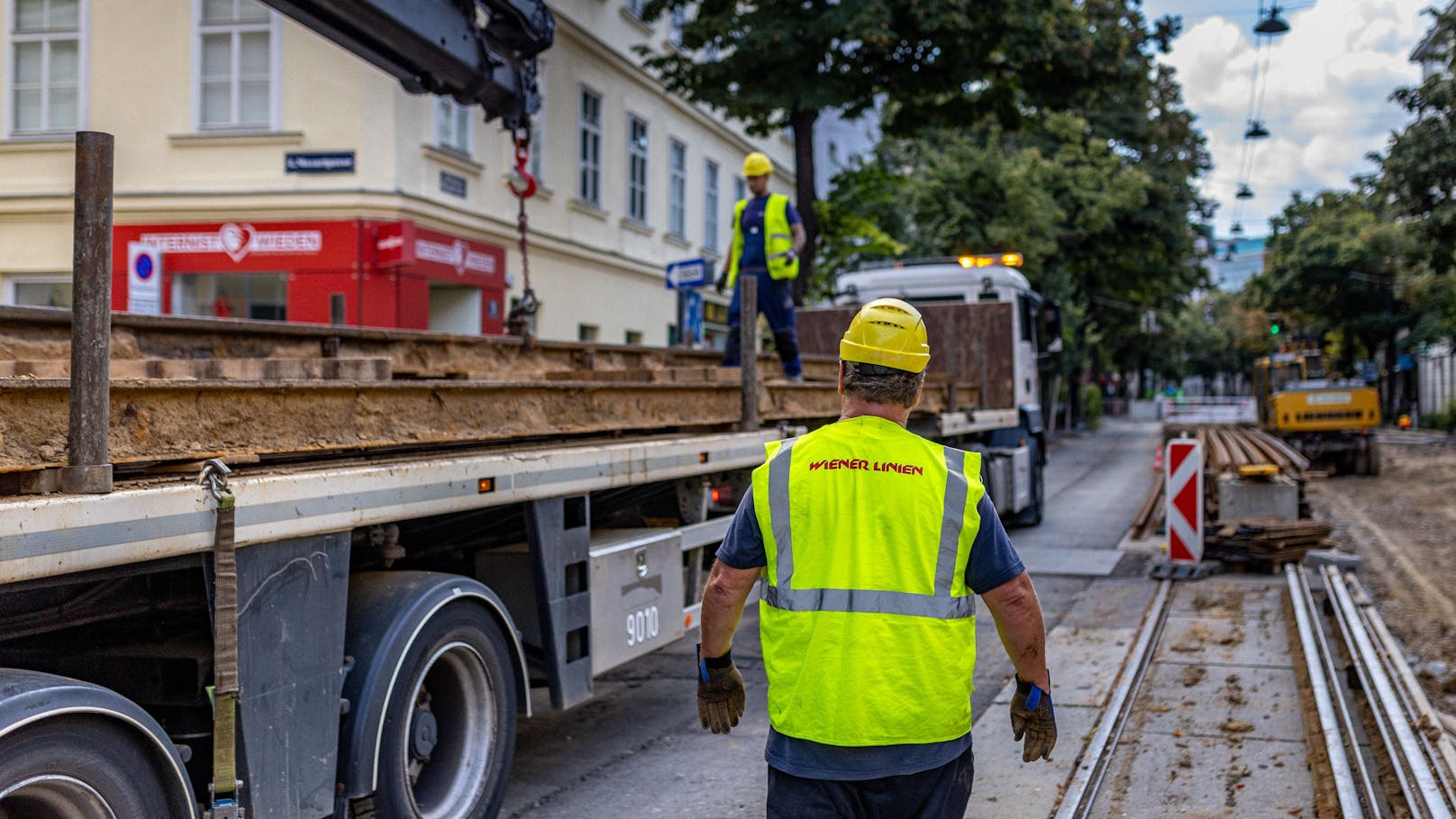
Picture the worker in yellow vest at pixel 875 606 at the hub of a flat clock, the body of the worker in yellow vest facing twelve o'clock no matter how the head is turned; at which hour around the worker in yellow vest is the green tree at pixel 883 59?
The green tree is roughly at 12 o'clock from the worker in yellow vest.

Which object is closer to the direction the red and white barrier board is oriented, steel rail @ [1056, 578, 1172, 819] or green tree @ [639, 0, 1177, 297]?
the steel rail

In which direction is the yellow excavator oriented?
away from the camera

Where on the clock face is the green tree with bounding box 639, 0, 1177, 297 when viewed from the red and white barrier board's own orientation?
The green tree is roughly at 5 o'clock from the red and white barrier board.

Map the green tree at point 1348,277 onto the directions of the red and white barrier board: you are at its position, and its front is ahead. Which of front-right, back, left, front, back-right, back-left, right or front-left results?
back

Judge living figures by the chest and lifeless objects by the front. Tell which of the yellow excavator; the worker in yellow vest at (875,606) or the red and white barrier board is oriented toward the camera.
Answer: the red and white barrier board

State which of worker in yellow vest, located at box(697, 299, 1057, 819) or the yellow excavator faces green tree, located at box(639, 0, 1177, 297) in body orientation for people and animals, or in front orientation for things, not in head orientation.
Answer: the worker in yellow vest

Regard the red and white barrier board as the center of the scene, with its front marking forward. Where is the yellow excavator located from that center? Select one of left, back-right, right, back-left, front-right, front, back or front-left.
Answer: back

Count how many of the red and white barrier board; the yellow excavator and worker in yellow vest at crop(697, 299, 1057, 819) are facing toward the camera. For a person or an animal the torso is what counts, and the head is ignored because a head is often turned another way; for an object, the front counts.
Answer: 1

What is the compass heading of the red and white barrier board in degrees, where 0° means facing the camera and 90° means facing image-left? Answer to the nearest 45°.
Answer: approximately 0°

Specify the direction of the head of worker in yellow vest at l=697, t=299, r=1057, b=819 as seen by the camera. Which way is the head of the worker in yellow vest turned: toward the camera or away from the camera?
away from the camera

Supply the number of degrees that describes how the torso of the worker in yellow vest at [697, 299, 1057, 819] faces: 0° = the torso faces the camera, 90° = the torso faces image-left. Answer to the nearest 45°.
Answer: approximately 180°

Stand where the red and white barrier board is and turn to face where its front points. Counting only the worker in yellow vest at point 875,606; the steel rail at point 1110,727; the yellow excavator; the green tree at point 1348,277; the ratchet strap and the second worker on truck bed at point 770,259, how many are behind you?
2

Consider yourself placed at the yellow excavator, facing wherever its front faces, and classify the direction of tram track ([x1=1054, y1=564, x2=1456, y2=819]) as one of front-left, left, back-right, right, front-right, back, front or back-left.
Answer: back
